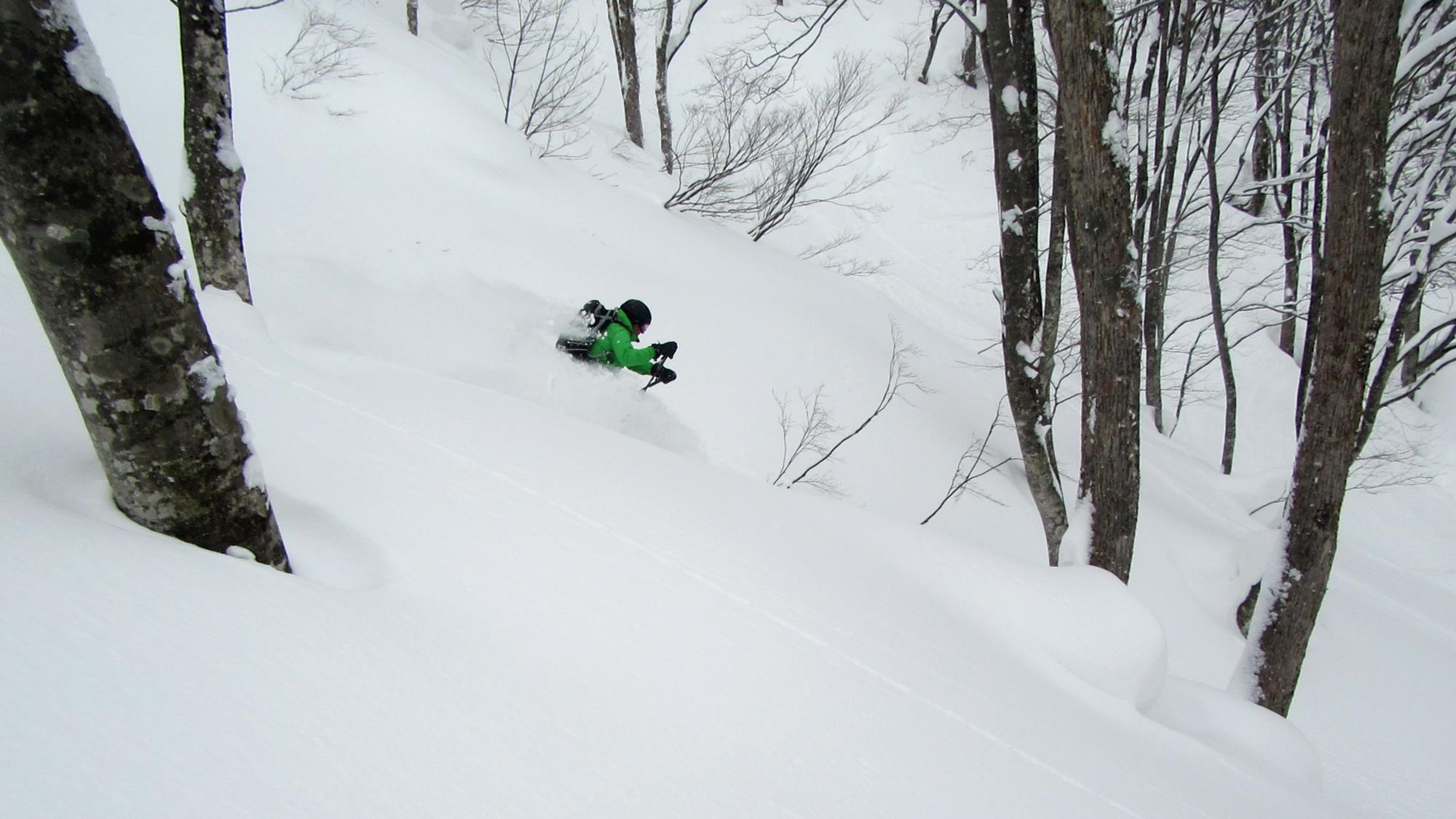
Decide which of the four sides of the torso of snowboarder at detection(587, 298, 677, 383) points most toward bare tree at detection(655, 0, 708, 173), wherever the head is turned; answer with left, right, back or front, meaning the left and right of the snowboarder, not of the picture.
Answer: left

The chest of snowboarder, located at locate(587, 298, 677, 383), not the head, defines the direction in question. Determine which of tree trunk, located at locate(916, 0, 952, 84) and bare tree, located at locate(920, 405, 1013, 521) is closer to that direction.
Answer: the bare tree

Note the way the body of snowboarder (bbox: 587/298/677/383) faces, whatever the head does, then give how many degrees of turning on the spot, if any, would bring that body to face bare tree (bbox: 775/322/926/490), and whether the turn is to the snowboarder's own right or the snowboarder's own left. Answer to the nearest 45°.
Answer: approximately 45° to the snowboarder's own left

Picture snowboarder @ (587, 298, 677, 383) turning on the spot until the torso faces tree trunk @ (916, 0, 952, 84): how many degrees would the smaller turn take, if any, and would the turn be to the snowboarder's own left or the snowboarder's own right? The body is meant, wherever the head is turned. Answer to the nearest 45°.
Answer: approximately 90° to the snowboarder's own left

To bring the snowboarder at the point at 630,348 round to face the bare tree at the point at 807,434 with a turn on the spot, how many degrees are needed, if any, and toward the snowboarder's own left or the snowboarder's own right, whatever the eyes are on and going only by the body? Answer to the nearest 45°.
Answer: approximately 45° to the snowboarder's own left

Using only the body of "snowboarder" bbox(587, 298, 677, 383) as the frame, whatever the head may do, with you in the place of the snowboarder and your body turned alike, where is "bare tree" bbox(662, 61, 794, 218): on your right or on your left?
on your left

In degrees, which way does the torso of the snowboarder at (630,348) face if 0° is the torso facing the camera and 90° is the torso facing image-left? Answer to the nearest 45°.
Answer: approximately 270°

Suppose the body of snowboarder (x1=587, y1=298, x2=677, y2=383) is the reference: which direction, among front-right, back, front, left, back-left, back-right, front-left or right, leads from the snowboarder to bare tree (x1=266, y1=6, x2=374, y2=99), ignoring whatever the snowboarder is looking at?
back-left

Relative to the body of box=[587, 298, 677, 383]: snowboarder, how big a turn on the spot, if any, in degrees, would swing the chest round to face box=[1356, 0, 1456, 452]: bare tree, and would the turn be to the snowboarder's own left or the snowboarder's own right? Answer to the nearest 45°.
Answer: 0° — they already face it

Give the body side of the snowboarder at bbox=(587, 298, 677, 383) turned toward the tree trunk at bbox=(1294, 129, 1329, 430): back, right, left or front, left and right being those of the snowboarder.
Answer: front
